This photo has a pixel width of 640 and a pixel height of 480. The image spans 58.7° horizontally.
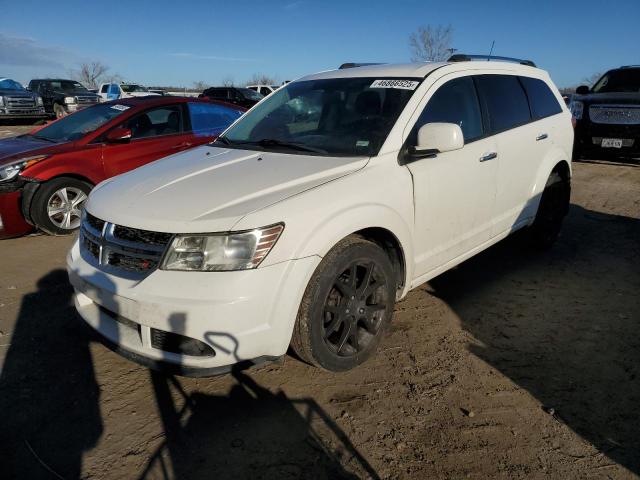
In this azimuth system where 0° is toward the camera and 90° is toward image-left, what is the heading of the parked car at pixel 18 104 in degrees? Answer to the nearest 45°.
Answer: approximately 315°

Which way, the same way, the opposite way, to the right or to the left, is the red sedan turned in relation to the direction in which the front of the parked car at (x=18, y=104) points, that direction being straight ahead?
to the right

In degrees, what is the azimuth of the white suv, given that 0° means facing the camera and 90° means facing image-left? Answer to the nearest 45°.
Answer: approximately 45°

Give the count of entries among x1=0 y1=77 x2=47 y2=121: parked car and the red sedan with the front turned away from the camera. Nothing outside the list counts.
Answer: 0

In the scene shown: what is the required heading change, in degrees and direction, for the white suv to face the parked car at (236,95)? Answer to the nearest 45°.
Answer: approximately 135° to its right

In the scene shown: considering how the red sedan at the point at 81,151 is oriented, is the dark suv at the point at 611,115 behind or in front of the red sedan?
behind

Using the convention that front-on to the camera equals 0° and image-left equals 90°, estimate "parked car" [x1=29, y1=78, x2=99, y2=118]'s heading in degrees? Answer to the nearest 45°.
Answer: approximately 315°

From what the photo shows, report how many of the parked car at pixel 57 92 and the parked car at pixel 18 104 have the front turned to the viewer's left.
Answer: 0

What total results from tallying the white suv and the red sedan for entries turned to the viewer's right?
0

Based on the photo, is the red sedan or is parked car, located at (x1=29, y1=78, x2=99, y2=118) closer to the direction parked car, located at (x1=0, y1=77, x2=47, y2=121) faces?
the red sedan

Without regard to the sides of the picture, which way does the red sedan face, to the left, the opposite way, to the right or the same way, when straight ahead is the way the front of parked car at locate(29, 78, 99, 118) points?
to the right

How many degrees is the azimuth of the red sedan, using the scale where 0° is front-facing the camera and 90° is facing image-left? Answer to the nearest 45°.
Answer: approximately 45°
